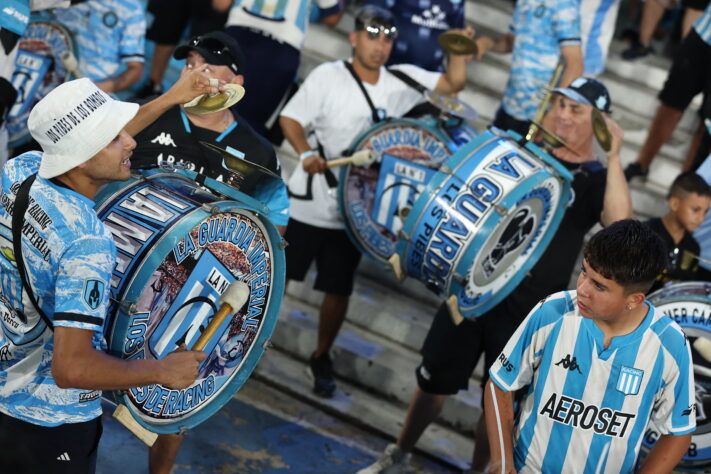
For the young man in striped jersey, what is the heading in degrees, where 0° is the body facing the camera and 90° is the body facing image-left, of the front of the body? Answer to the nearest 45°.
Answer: approximately 0°

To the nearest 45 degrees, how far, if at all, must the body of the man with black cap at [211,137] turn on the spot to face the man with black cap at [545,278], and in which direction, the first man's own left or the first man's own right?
approximately 135° to the first man's own left

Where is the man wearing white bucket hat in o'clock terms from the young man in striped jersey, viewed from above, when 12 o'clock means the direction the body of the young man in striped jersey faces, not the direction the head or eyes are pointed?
The man wearing white bucket hat is roughly at 2 o'clock from the young man in striped jersey.

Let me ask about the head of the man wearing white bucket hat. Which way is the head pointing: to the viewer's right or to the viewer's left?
to the viewer's right

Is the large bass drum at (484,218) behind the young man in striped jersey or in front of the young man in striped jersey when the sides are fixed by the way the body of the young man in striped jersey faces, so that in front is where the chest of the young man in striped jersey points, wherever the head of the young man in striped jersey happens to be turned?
behind

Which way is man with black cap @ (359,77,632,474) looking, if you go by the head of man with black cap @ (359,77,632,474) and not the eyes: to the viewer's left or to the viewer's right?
to the viewer's left

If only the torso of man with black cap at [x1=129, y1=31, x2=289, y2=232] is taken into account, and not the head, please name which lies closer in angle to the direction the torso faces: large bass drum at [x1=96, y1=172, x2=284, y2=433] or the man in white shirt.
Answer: the large bass drum

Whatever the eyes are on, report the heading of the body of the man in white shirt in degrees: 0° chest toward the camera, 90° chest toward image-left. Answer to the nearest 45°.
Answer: approximately 315°
